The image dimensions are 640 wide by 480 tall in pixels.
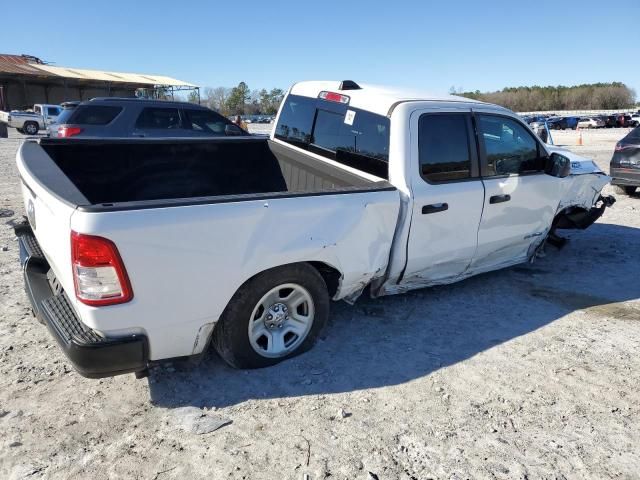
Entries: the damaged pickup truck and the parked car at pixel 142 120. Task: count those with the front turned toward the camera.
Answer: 0

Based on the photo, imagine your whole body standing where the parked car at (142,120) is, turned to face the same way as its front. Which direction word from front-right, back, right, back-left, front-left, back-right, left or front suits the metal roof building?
left

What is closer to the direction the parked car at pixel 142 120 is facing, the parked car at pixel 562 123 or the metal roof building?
the parked car

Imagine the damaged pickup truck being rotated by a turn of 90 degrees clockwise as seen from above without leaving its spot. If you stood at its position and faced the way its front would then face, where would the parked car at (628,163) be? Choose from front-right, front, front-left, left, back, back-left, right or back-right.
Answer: left

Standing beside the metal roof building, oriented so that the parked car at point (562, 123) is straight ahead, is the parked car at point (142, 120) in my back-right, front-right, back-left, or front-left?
front-right

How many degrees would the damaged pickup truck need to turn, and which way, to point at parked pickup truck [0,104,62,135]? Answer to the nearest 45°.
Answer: approximately 90° to its left

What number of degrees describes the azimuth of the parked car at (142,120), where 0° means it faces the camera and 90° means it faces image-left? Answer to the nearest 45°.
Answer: approximately 270°

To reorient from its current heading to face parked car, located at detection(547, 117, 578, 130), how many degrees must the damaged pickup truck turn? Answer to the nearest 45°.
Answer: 0° — it already faces it

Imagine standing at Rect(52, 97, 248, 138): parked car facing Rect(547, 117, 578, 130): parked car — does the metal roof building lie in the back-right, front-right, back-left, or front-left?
front-left

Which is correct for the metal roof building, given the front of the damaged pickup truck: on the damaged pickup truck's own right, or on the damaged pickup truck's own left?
on the damaged pickup truck's own left

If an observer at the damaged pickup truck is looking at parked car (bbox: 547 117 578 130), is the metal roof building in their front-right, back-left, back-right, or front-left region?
front-left

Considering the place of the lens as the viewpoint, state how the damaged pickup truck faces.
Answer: facing away from the viewer and to the right of the viewer

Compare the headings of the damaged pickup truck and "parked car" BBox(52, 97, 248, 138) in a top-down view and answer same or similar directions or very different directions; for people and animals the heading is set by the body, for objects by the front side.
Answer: same or similar directions

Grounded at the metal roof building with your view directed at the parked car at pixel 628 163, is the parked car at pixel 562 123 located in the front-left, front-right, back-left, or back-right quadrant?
front-left

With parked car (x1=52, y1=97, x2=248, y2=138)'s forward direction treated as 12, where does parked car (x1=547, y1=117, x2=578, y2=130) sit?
parked car (x1=547, y1=117, x2=578, y2=130) is roughly at 11 o'clock from parked car (x1=52, y1=97, x2=248, y2=138).

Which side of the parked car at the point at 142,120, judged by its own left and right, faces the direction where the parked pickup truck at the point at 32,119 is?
left
